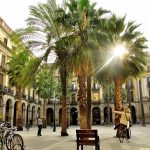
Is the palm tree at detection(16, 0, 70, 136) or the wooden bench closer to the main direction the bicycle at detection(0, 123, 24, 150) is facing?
the wooden bench

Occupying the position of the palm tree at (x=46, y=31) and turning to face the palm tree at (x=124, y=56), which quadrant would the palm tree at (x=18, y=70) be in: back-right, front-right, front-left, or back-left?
back-left

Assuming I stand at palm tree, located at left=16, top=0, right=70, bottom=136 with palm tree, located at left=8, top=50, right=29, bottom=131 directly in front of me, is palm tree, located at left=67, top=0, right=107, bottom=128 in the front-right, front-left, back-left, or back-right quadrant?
back-right

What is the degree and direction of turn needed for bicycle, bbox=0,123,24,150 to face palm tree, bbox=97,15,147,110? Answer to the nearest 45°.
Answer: approximately 90° to its left

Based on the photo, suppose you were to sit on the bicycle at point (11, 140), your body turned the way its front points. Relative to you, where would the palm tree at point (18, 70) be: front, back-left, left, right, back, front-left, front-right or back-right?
back-left

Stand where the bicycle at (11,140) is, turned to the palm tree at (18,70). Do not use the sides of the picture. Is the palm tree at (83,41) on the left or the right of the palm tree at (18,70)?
right
